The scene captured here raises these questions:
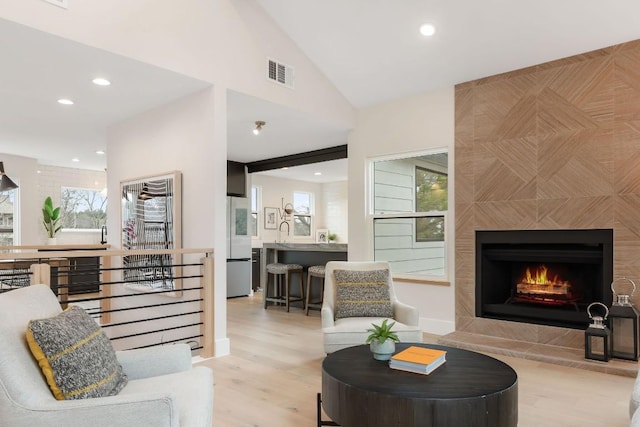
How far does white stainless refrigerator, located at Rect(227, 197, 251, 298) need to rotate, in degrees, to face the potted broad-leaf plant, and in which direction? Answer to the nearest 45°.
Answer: approximately 135° to its right

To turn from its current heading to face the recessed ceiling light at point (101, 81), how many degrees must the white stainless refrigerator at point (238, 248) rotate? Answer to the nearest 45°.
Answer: approximately 45° to its right

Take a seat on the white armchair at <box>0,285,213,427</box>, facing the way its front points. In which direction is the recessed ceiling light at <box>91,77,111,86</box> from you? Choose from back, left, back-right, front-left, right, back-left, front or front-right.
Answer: left

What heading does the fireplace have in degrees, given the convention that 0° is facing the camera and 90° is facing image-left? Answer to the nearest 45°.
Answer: approximately 45°

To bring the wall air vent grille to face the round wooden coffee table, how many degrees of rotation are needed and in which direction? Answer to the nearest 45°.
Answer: approximately 45° to its right

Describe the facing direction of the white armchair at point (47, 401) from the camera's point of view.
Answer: facing to the right of the viewer

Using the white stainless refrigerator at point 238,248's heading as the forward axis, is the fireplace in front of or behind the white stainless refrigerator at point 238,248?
in front

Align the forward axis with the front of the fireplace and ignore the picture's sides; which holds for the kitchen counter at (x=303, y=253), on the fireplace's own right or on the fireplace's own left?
on the fireplace's own right

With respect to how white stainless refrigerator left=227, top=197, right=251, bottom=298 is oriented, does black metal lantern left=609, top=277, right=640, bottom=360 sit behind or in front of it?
in front

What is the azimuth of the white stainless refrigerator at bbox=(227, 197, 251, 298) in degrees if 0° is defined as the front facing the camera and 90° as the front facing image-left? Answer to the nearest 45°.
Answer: approximately 315°

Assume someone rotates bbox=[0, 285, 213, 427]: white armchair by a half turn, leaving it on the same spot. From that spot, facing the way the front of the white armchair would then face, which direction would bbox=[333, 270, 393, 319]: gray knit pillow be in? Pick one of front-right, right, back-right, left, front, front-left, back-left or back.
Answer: back-right

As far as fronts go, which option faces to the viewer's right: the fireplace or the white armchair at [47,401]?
the white armchair

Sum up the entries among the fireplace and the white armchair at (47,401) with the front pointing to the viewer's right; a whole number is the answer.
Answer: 1

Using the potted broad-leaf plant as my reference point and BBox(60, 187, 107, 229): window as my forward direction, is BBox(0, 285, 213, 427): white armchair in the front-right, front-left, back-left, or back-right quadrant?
back-right

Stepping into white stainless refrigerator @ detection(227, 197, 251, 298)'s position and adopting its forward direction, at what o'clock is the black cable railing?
The black cable railing is roughly at 2 o'clock from the white stainless refrigerator.

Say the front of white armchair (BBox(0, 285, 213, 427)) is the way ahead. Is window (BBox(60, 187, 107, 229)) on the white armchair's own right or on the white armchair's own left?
on the white armchair's own left
